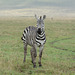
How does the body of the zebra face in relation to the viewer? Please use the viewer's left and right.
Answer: facing the viewer and to the right of the viewer
